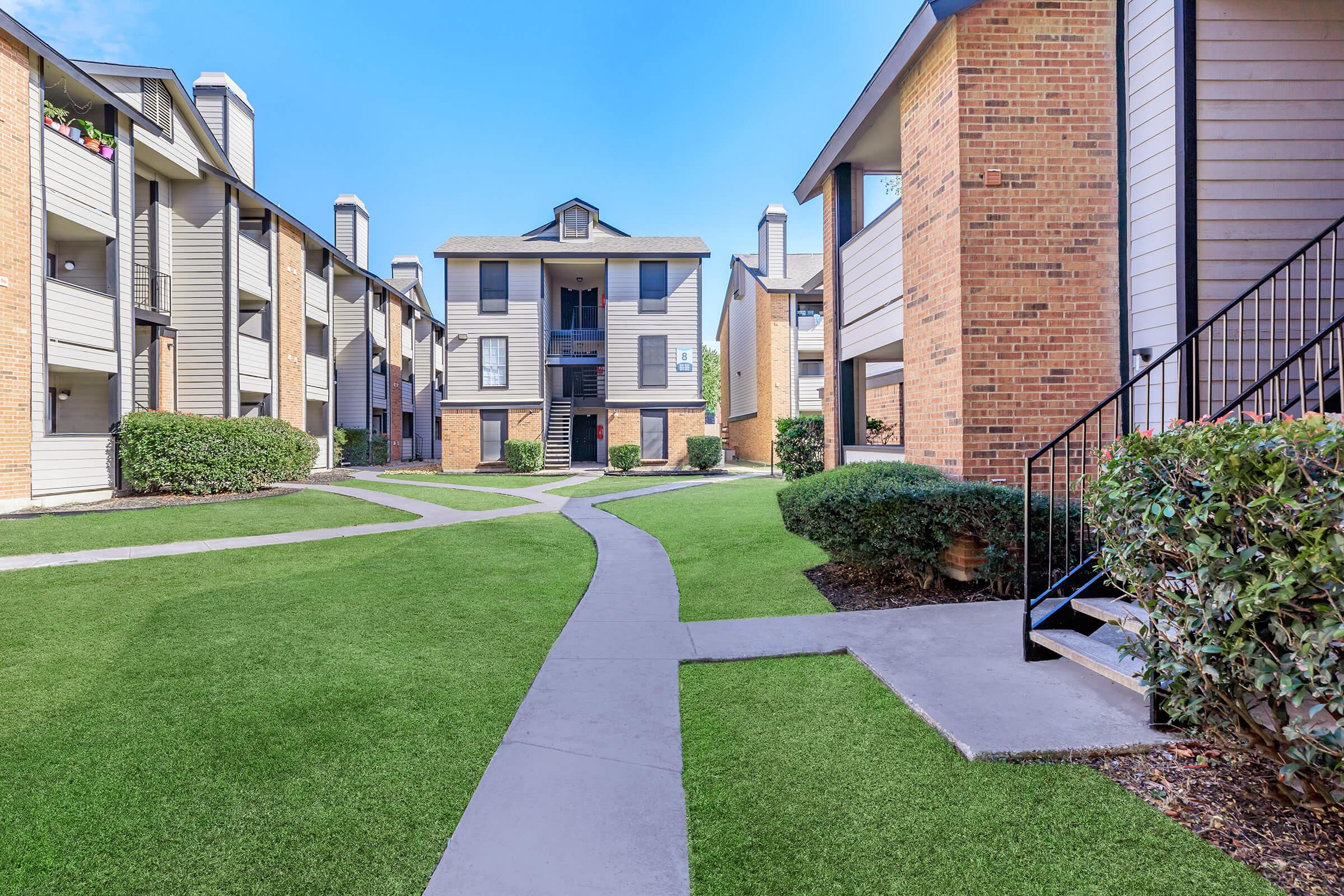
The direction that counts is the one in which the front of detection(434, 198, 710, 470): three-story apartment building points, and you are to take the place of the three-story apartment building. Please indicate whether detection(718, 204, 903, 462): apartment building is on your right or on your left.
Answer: on your left

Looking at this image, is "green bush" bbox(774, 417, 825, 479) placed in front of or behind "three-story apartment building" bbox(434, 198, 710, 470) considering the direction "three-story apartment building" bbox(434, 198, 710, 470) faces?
in front

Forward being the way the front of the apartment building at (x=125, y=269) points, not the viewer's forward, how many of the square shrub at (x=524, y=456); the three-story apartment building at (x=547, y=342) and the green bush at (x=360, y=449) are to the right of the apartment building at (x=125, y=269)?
0

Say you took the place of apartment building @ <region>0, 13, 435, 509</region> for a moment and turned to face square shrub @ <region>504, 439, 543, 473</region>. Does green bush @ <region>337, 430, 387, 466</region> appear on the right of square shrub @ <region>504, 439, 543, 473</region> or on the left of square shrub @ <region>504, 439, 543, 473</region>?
left

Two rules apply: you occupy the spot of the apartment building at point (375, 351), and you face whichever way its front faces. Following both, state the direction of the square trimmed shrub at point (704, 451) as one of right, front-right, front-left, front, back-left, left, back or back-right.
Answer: front

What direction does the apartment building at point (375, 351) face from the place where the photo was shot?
facing the viewer and to the right of the viewer

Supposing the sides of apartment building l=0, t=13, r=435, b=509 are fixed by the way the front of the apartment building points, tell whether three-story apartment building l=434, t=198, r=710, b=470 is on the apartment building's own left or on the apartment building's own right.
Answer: on the apartment building's own left

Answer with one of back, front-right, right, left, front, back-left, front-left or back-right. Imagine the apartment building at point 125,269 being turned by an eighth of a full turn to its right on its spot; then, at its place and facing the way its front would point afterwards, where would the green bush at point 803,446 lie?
front-left

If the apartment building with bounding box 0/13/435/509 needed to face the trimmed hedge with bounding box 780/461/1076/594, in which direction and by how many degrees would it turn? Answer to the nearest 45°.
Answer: approximately 45° to its right

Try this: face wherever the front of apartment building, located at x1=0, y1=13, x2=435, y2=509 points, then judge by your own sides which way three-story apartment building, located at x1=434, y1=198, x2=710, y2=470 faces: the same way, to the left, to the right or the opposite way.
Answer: to the right

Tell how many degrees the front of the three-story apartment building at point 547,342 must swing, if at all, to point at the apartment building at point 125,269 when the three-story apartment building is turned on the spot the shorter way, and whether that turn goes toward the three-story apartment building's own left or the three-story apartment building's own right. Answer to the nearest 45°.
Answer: approximately 45° to the three-story apartment building's own right

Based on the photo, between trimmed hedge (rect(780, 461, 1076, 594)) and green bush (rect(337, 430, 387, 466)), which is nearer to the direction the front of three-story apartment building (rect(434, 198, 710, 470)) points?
the trimmed hedge

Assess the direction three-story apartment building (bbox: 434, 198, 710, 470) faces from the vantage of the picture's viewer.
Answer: facing the viewer

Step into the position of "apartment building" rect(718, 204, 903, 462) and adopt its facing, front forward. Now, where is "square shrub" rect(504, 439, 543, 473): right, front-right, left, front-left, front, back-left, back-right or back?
front-right
